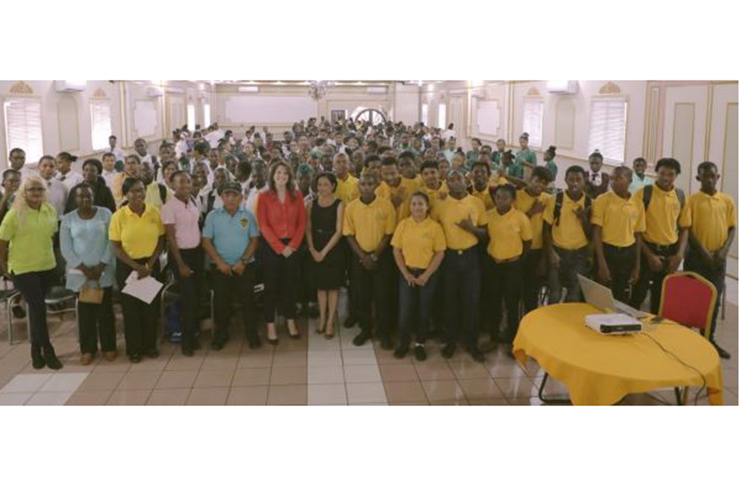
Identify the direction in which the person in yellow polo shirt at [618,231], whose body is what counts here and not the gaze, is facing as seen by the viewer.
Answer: toward the camera

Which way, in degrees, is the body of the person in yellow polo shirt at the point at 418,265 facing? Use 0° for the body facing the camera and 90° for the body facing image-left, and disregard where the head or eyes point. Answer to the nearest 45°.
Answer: approximately 0°

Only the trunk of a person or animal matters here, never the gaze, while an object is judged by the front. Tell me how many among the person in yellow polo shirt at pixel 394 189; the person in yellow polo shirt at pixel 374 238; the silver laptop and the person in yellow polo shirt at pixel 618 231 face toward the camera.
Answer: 3

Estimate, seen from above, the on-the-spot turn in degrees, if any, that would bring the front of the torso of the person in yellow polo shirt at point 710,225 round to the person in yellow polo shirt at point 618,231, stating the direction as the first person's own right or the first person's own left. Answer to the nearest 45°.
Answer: approximately 45° to the first person's own right

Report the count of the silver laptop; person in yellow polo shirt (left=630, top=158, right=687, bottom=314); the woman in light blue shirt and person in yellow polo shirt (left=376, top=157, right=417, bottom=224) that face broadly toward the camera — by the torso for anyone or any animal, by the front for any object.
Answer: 3

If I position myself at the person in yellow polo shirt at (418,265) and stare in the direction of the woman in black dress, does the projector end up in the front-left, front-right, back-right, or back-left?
back-left

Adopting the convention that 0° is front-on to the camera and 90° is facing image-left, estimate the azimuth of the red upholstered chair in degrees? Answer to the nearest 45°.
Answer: approximately 45°

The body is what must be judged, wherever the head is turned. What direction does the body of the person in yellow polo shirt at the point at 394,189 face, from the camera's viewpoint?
toward the camera

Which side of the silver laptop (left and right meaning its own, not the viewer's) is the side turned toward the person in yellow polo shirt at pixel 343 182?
left

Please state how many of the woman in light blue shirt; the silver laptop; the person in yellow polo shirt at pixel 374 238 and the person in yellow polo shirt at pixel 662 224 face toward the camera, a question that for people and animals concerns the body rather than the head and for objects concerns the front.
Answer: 3

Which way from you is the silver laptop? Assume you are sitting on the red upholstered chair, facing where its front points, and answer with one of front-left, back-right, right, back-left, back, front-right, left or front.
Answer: front

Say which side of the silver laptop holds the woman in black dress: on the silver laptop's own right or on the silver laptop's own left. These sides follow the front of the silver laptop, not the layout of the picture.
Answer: on the silver laptop's own left

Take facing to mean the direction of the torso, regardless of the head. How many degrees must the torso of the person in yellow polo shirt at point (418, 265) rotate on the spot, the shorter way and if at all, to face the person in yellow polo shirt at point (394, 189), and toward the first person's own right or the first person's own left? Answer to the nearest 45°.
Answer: approximately 180°
